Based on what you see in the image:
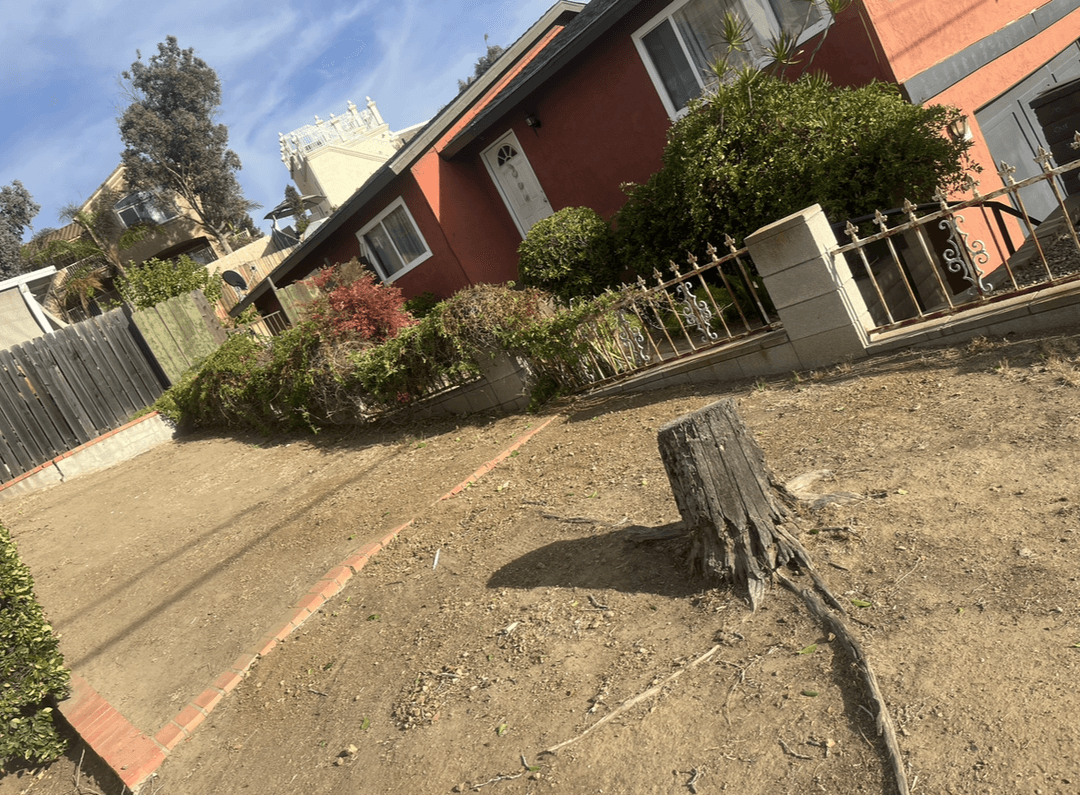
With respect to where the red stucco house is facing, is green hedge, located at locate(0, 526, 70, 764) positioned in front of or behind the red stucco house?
in front

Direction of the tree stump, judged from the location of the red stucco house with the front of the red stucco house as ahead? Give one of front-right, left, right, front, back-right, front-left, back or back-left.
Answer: front-left

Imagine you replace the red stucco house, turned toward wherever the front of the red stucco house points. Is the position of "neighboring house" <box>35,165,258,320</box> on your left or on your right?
on your right

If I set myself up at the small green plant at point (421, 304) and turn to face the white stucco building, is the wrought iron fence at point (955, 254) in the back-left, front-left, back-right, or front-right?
back-right

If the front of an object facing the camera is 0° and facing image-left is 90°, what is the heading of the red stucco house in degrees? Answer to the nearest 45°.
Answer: approximately 45°

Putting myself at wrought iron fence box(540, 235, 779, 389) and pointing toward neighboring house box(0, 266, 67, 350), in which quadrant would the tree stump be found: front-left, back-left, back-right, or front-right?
back-left

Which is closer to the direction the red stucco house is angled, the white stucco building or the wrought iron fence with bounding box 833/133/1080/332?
the wrought iron fence

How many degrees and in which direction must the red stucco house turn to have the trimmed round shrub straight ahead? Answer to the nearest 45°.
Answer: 0° — it already faces it
